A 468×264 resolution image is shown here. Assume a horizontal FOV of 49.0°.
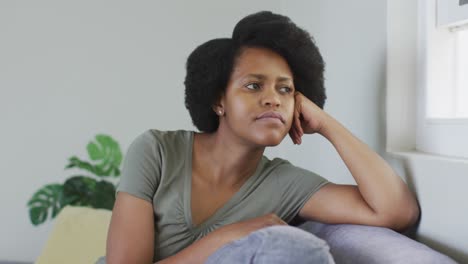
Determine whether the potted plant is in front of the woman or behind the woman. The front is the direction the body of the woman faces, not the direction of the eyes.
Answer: behind

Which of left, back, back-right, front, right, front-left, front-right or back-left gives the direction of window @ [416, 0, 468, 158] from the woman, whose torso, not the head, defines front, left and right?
left

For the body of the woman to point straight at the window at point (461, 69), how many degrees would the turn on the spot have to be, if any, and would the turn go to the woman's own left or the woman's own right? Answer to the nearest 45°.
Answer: approximately 90° to the woman's own left

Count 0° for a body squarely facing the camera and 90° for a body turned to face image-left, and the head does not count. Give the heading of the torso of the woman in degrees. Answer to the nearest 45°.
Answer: approximately 0°
